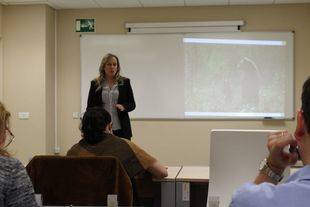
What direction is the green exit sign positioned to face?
toward the camera

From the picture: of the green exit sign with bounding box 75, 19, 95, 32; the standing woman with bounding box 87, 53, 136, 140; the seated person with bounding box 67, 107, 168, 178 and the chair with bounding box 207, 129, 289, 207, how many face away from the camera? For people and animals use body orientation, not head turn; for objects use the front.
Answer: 2

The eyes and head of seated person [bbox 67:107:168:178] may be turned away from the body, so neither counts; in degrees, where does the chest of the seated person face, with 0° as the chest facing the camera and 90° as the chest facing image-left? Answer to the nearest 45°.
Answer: approximately 180°

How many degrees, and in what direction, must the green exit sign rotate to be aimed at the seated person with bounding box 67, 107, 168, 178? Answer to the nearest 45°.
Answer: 0° — it already faces them

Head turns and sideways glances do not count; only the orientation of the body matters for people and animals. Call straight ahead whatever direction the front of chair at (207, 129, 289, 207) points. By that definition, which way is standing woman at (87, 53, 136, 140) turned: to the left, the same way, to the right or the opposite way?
the opposite way

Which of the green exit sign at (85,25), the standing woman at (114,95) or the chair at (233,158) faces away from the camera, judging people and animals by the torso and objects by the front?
the chair

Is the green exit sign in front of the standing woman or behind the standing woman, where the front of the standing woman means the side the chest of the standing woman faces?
behind

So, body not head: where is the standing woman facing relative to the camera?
toward the camera

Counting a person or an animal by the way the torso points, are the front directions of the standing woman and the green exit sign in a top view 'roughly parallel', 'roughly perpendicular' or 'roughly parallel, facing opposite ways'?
roughly parallel

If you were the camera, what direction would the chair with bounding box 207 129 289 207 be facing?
facing away from the viewer

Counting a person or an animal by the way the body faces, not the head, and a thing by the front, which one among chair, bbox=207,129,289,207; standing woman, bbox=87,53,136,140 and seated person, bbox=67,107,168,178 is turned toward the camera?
the standing woman

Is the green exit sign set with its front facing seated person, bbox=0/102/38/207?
yes

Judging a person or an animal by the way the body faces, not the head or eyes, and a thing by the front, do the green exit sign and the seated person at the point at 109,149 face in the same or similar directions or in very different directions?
very different directions

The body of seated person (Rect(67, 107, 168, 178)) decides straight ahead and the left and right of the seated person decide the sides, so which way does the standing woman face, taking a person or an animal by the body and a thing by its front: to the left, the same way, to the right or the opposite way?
the opposite way

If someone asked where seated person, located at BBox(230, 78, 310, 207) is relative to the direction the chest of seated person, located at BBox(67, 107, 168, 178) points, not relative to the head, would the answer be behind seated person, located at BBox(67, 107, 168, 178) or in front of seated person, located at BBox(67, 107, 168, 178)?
behind
